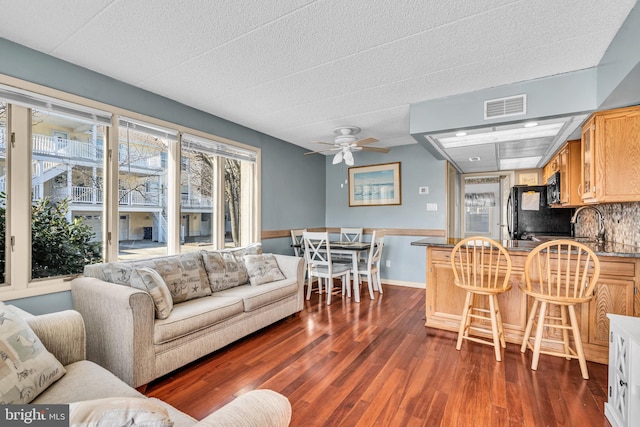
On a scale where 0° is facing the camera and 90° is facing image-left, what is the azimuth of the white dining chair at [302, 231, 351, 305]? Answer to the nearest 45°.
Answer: approximately 225°

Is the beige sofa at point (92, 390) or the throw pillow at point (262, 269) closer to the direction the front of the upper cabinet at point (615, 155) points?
the throw pillow

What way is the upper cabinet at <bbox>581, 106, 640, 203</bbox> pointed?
to the viewer's left

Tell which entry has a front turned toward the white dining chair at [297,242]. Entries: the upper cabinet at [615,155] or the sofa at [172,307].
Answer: the upper cabinet

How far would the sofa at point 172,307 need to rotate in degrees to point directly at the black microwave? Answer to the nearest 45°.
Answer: approximately 45° to its left

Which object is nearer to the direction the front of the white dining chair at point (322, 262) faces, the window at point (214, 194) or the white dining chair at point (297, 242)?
the white dining chair

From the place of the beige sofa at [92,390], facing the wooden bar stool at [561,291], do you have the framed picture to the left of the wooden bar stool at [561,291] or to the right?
left

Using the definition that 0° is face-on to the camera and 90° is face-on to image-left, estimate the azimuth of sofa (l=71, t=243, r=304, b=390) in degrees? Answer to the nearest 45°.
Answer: approximately 315°

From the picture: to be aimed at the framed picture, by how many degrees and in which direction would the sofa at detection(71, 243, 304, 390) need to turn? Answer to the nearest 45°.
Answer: approximately 90° to its left

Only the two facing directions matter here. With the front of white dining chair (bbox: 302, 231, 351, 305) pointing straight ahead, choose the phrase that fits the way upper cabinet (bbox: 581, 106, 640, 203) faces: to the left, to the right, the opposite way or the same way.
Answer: to the left
